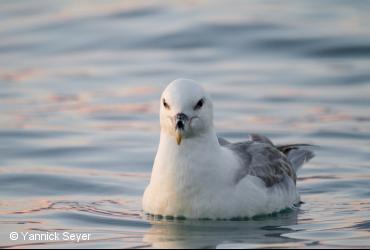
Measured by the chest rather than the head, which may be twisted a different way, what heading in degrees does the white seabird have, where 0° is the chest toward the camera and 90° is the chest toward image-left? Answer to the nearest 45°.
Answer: approximately 45°
